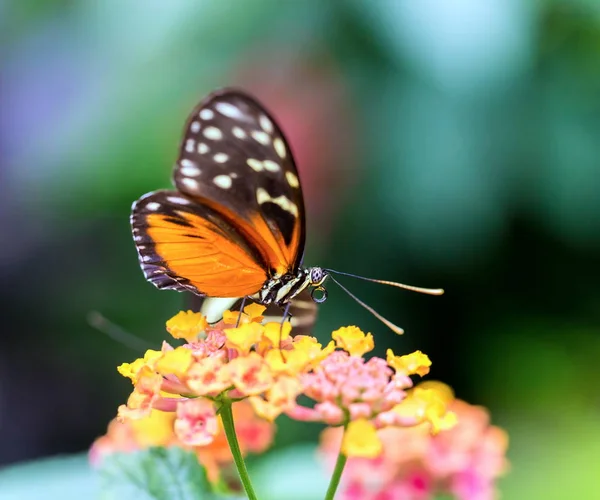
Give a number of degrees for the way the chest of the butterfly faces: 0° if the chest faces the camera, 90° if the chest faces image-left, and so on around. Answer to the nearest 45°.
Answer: approximately 270°
